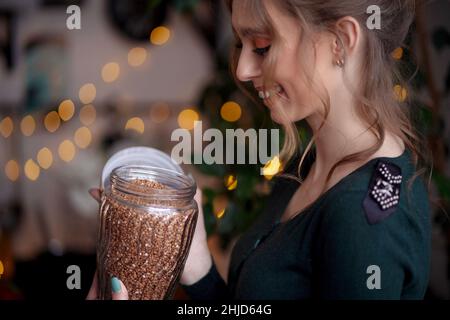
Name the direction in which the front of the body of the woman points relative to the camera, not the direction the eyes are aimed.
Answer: to the viewer's left
